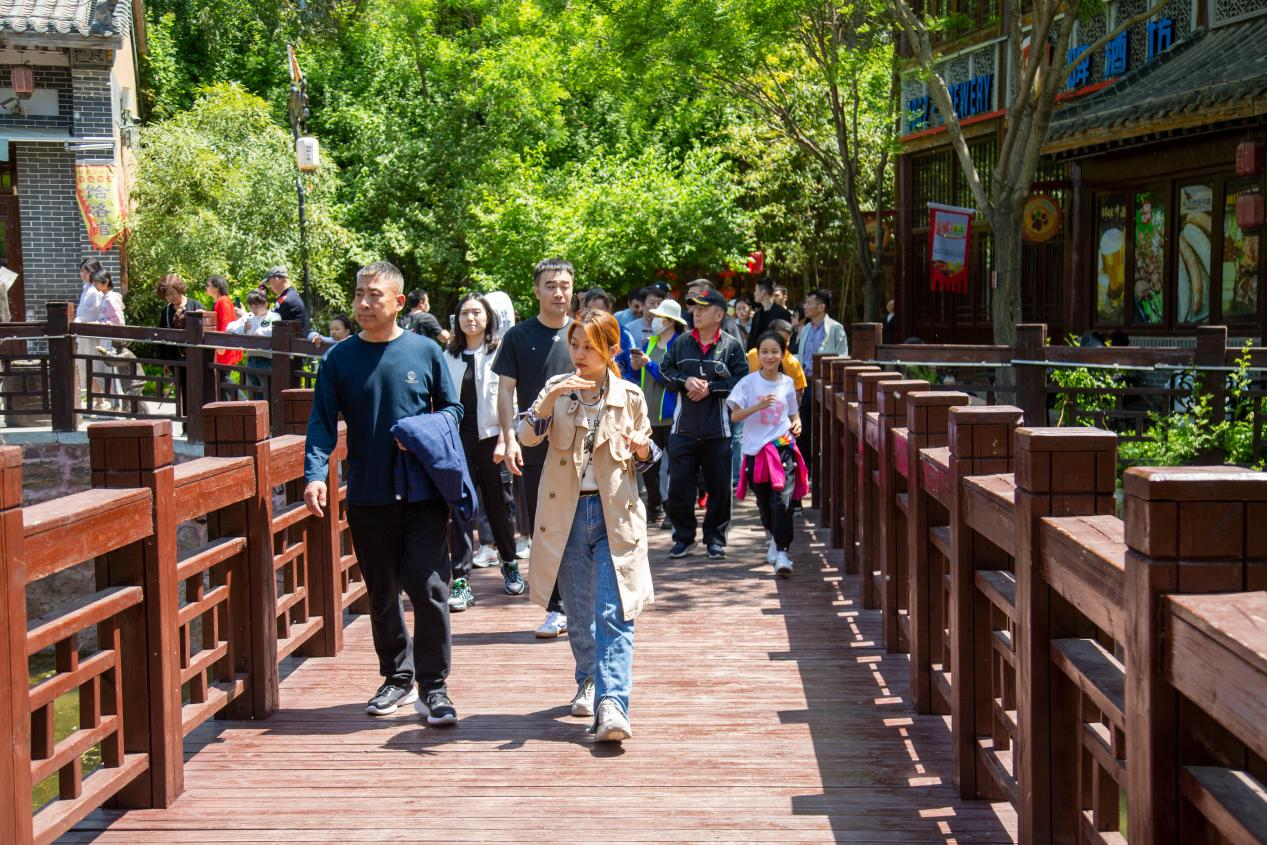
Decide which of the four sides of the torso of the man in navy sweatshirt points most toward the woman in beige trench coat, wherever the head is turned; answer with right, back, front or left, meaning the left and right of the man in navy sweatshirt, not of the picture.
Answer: left

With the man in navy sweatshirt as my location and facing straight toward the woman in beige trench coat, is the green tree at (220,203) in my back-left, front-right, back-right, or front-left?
back-left

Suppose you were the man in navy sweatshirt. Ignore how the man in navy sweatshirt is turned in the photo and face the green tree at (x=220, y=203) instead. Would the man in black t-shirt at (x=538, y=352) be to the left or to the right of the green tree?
right

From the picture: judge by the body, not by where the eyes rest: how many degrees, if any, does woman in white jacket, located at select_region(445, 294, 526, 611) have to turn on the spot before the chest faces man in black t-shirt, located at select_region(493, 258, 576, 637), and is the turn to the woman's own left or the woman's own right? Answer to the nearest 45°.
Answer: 0° — they already face them

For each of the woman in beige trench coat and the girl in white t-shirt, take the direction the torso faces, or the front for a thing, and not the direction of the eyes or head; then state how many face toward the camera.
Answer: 2
